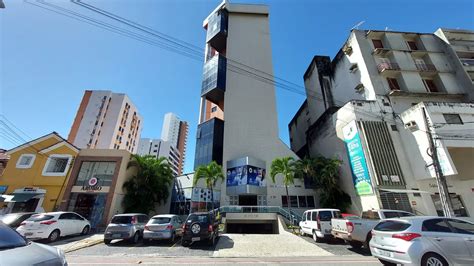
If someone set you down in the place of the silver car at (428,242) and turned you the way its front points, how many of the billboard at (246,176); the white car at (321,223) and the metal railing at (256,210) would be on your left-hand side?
3

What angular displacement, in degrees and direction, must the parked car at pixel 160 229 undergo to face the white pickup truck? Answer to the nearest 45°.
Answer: approximately 90° to its right

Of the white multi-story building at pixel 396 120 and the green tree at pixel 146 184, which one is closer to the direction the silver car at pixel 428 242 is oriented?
the white multi-story building

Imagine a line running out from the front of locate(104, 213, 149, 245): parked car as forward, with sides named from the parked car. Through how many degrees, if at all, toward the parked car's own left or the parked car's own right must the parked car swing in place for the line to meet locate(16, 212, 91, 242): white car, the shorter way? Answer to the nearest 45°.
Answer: approximately 90° to the parked car's own left

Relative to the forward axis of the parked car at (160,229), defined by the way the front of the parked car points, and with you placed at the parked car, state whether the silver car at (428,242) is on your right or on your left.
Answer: on your right

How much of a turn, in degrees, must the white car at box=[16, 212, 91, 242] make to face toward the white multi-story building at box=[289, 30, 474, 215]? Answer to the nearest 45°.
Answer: approximately 90° to its right

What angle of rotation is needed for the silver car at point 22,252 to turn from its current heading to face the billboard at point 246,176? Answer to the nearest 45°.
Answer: approximately 90° to its left

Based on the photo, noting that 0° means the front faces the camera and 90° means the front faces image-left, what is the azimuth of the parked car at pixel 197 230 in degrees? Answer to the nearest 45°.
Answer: approximately 180°
